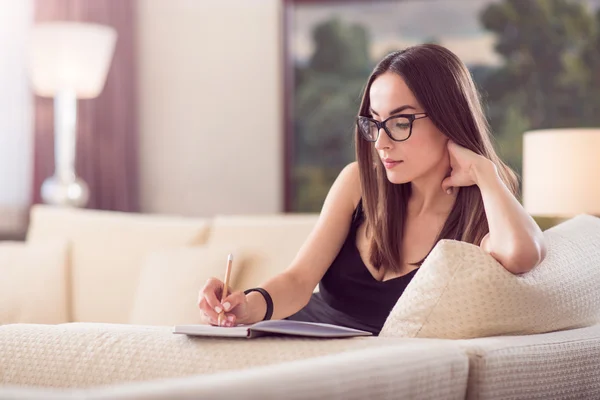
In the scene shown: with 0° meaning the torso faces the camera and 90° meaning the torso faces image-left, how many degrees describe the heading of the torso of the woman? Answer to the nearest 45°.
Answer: approximately 45°

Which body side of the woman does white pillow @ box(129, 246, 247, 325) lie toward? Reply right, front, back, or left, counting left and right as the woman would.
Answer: right

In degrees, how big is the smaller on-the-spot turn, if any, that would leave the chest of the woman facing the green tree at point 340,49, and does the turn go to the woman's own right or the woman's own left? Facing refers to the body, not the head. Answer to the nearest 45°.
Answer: approximately 135° to the woman's own right

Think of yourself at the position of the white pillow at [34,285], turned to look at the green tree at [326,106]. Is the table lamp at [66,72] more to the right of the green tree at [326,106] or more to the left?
left

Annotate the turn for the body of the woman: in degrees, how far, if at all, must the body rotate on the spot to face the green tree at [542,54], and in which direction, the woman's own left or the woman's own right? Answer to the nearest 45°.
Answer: approximately 135° to the woman's own right

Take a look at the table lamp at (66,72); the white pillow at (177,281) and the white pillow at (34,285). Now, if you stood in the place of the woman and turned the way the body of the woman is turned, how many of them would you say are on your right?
3

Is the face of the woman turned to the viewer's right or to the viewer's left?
to the viewer's left

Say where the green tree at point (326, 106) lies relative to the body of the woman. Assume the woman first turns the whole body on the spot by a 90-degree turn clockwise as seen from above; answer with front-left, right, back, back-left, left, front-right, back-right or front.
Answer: front-right

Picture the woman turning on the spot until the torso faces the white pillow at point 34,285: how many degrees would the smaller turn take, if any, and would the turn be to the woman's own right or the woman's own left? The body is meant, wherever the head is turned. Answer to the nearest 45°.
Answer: approximately 90° to the woman's own right
